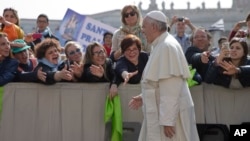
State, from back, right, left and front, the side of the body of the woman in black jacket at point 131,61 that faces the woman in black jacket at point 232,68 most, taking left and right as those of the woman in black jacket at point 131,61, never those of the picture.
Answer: left

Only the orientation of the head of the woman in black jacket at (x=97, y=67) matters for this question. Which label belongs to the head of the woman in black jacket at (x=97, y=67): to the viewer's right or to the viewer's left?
to the viewer's right

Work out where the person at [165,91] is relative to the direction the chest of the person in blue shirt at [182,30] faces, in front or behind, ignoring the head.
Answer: in front

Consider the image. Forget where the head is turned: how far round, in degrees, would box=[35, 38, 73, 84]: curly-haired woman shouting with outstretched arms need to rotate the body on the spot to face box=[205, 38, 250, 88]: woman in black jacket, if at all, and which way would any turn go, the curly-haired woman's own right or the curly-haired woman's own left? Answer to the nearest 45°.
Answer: approximately 45° to the curly-haired woman's own left

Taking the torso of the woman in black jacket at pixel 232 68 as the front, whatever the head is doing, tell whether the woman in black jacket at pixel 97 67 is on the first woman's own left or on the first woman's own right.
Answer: on the first woman's own right

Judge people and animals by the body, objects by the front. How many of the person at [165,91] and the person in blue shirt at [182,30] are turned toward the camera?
1

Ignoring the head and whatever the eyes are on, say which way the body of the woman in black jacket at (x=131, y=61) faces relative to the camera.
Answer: toward the camera

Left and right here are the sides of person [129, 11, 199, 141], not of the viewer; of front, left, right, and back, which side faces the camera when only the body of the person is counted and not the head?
left

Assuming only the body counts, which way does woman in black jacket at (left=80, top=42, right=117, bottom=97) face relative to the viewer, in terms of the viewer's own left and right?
facing the viewer and to the right of the viewer

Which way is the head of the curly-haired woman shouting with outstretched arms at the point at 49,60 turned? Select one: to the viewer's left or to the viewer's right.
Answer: to the viewer's right

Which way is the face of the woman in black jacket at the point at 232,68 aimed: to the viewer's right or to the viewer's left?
to the viewer's left

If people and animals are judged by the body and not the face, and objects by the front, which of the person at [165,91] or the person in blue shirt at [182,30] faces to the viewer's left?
the person

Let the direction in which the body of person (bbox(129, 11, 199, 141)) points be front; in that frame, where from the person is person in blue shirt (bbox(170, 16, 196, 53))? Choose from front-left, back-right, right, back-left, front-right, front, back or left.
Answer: right

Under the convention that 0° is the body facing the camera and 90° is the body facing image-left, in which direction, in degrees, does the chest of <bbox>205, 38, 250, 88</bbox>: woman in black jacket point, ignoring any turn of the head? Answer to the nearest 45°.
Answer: approximately 45°

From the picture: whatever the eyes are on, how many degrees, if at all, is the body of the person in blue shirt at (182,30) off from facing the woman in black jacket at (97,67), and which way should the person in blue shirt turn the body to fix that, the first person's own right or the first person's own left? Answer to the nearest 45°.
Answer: approximately 45° to the first person's own right
